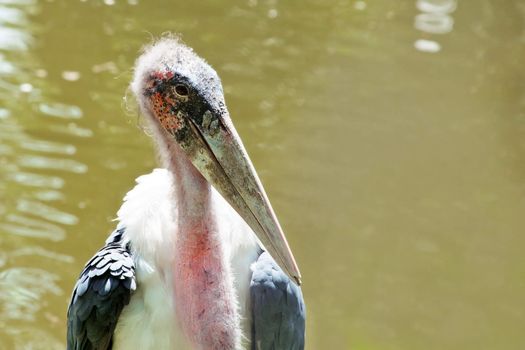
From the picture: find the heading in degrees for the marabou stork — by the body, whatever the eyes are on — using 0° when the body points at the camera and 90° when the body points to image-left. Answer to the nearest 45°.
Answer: approximately 0°
